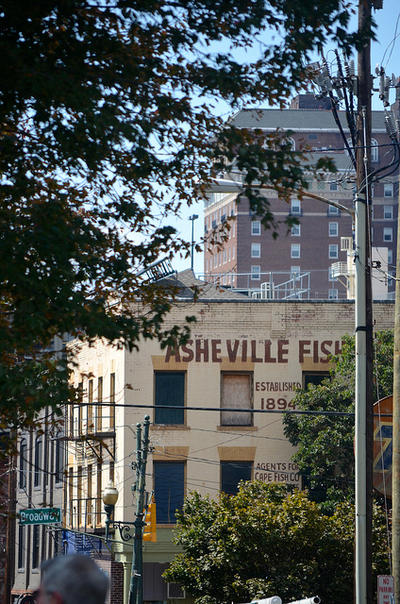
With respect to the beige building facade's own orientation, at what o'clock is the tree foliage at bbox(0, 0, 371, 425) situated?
The tree foliage is roughly at 12 o'clock from the beige building facade.

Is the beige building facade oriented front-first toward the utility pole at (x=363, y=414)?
yes

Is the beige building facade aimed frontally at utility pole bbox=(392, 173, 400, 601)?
yes

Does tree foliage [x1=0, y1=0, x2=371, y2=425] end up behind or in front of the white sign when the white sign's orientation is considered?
in front

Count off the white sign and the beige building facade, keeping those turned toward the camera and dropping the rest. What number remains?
2

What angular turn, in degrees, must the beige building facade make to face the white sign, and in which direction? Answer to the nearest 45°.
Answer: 0° — it already faces it
